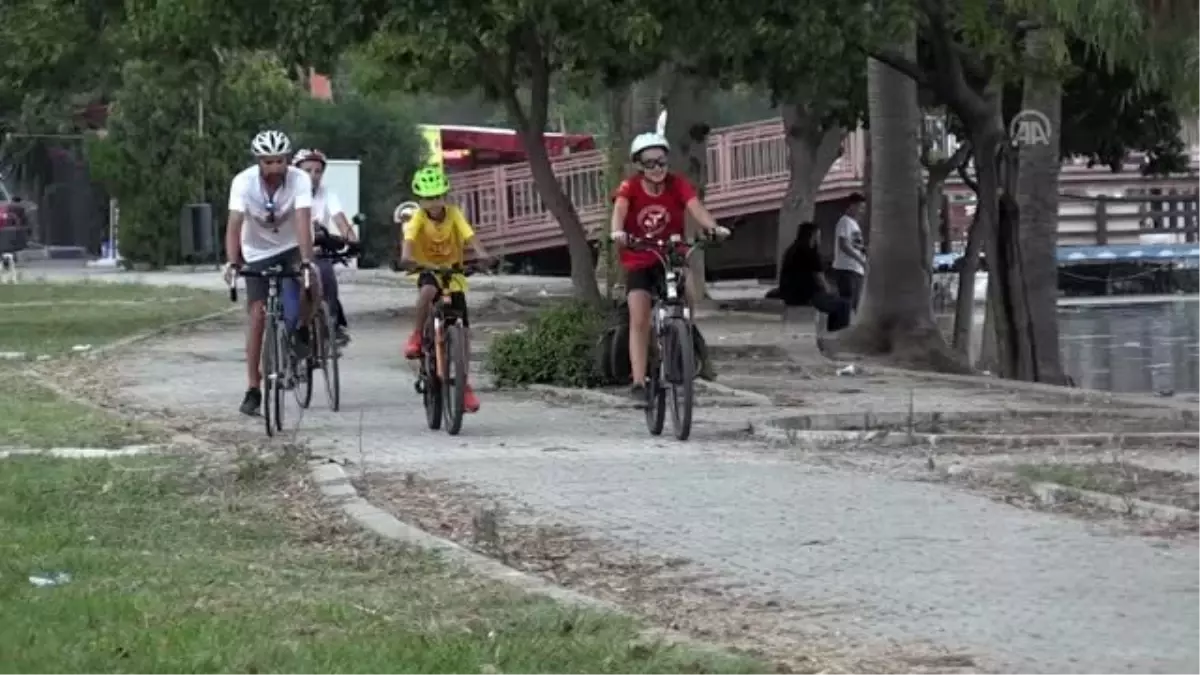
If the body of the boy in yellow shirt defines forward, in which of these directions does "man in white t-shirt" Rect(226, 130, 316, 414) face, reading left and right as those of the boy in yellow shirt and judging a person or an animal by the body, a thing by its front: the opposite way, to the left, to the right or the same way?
the same way

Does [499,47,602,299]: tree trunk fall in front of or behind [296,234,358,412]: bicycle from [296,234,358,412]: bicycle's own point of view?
behind

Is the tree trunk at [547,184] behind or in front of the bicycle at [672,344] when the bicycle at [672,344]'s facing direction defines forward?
behind

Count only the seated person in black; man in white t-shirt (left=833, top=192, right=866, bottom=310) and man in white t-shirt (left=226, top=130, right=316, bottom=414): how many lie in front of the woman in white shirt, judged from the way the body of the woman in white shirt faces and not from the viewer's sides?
1

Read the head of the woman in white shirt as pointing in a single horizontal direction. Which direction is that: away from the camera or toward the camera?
toward the camera

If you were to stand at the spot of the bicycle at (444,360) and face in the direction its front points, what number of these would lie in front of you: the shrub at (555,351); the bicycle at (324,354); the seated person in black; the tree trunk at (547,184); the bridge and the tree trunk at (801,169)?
0

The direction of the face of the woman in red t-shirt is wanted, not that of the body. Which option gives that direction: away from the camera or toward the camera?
toward the camera

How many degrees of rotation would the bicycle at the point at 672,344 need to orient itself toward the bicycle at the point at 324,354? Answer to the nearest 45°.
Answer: approximately 135° to its right

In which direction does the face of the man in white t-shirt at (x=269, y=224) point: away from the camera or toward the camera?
toward the camera

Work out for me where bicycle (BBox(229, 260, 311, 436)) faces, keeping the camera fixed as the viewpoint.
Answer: facing the viewer

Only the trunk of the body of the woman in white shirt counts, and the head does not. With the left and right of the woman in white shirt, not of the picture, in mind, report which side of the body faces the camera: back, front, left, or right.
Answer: front

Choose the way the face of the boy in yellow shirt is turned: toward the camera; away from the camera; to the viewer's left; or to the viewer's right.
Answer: toward the camera

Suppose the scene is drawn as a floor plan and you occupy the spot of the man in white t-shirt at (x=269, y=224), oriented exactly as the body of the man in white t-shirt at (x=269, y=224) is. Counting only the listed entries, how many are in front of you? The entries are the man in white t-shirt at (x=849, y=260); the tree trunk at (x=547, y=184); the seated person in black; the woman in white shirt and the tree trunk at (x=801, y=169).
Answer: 0

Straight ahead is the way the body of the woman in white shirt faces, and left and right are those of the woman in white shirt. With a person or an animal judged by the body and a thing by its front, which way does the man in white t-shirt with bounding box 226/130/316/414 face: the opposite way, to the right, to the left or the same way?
the same way

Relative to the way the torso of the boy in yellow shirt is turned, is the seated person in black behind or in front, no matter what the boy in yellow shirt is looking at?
behind

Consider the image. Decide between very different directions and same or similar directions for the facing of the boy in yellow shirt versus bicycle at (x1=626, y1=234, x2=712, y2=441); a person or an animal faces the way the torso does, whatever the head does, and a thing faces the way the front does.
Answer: same or similar directions

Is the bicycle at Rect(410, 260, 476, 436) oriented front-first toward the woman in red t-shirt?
no
